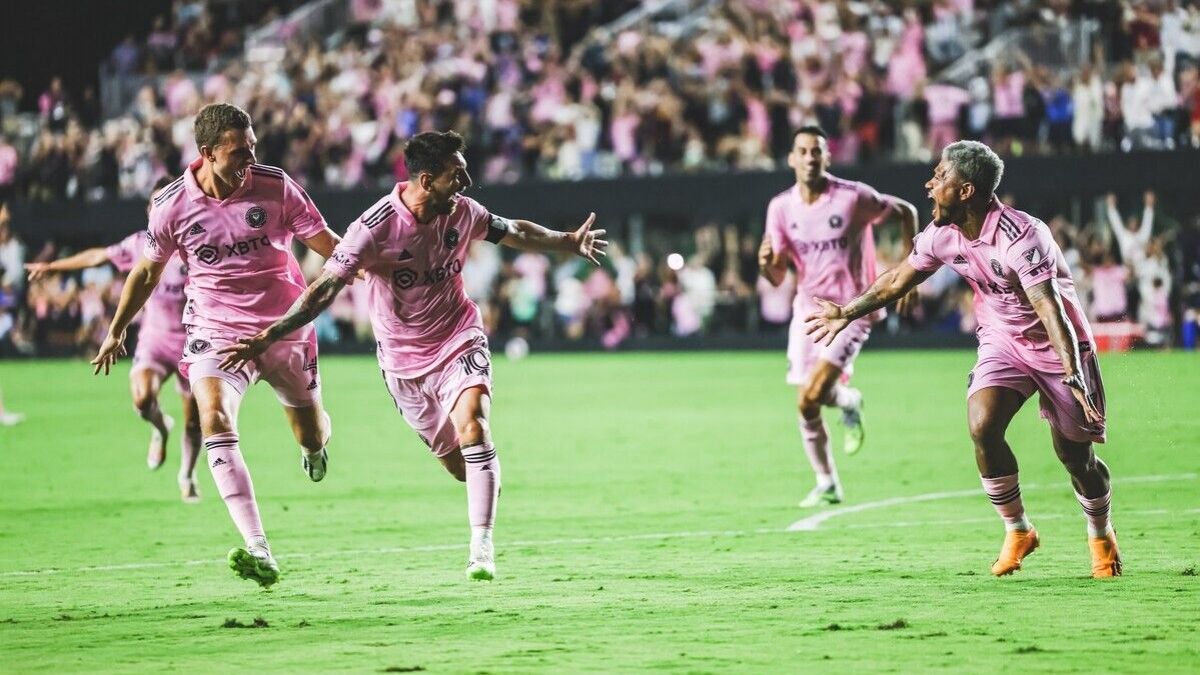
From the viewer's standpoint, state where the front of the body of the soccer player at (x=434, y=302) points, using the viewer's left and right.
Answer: facing the viewer and to the right of the viewer

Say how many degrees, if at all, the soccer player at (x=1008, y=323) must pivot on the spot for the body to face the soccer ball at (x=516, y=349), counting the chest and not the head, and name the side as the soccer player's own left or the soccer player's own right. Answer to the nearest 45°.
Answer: approximately 135° to the soccer player's own right

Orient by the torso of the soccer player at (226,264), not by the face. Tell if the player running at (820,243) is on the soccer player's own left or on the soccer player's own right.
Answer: on the soccer player's own left

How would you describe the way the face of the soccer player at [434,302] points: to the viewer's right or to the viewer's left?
to the viewer's right

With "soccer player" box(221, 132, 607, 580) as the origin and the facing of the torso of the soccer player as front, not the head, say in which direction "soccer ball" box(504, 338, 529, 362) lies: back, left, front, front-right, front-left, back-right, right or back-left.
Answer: back-left

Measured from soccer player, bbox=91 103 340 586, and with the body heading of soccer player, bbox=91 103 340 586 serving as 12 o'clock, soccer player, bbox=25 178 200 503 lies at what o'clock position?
soccer player, bbox=25 178 200 503 is roughly at 6 o'clock from soccer player, bbox=91 103 340 586.

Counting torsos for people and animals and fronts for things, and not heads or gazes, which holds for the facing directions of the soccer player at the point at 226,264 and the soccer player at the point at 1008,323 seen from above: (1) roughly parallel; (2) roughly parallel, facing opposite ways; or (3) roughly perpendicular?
roughly perpendicular

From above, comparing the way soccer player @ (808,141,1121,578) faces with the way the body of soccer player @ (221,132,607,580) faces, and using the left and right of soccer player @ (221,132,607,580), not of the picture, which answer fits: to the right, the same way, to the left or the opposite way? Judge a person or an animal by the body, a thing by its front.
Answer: to the right

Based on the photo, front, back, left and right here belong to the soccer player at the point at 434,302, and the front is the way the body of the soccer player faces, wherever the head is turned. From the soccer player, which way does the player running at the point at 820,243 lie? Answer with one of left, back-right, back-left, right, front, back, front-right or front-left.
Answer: left

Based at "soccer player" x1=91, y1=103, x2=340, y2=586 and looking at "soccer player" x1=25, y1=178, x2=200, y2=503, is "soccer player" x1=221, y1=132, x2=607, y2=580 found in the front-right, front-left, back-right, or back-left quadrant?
back-right

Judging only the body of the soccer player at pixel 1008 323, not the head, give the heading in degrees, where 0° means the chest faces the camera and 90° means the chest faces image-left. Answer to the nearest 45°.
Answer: approximately 45°

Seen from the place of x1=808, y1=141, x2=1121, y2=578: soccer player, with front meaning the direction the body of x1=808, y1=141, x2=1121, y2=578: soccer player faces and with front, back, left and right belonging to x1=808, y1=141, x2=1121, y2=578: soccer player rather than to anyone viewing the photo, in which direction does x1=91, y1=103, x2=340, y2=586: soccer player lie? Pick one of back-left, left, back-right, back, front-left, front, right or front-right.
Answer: front-right

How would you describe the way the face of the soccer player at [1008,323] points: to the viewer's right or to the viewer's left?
to the viewer's left
